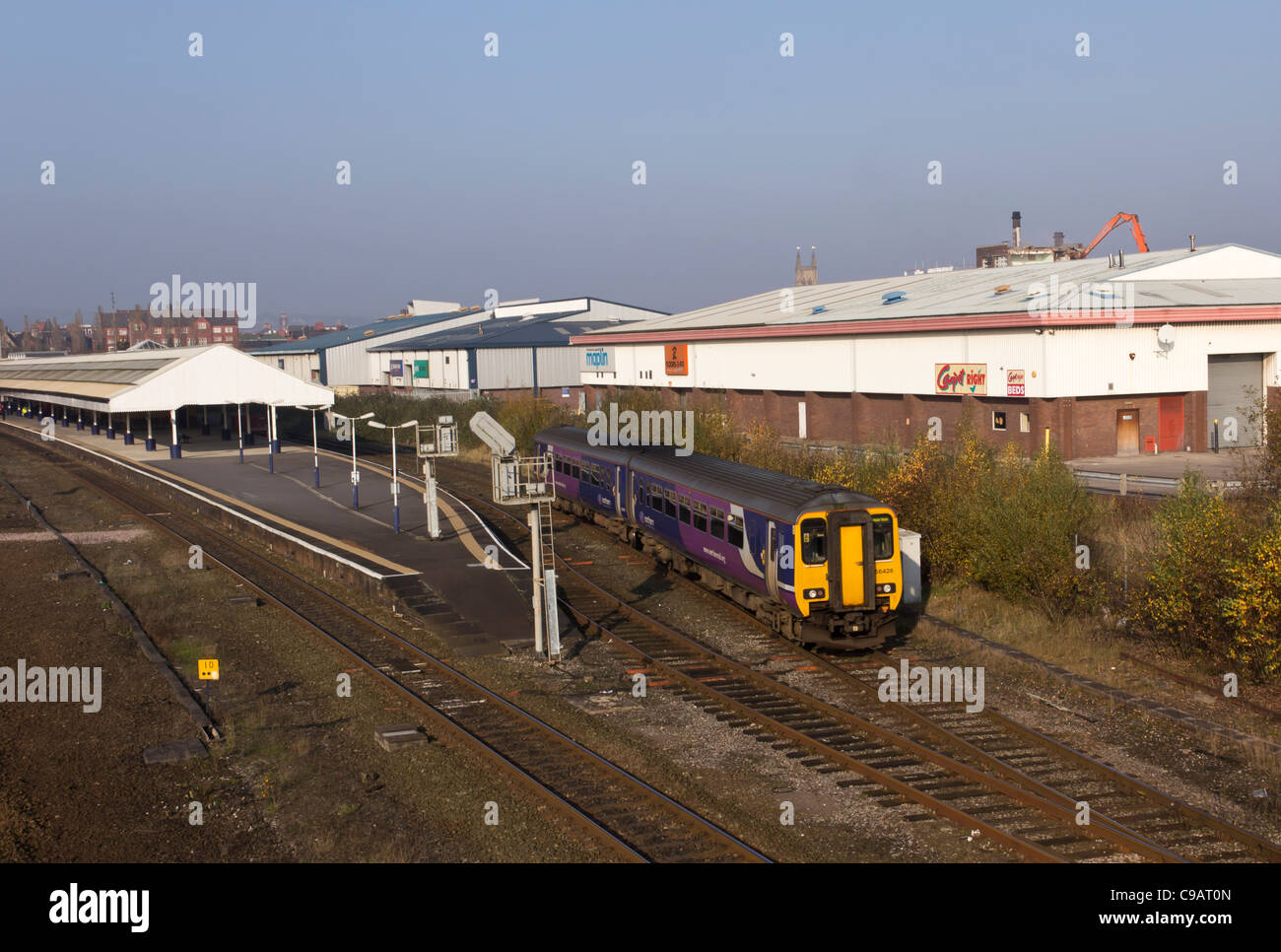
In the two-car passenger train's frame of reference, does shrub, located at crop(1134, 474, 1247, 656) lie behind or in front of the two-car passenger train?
in front

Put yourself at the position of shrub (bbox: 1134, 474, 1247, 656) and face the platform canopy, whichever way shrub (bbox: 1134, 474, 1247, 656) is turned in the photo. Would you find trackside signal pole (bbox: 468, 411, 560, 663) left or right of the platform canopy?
left

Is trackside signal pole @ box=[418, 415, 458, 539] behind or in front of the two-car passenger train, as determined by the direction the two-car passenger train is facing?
behind

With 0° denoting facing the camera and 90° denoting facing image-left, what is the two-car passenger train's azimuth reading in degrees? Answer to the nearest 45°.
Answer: approximately 315°

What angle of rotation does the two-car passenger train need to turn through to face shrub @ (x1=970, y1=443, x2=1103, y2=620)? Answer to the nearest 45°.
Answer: approximately 90° to its left
